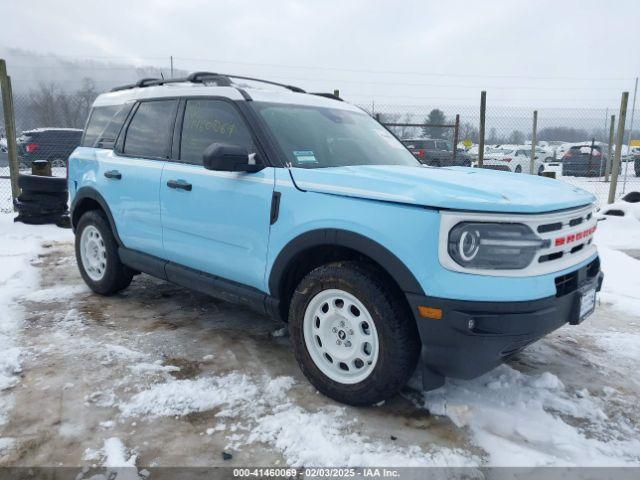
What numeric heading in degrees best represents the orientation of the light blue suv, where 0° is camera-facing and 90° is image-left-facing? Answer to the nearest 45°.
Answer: approximately 315°

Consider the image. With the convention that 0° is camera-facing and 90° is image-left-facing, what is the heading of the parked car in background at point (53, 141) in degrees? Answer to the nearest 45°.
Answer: approximately 225°

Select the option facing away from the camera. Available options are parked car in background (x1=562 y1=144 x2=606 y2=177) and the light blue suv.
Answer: the parked car in background

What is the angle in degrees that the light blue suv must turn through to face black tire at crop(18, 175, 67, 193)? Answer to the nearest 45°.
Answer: approximately 180°

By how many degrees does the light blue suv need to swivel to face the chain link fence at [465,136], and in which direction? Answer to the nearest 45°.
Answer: approximately 135° to its left

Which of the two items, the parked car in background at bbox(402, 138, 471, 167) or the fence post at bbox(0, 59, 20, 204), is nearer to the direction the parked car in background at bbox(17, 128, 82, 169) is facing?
the parked car in background

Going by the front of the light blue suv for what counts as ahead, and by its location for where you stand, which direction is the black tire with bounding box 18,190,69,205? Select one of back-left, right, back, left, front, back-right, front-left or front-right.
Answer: back

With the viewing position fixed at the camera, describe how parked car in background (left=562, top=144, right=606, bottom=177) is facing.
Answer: facing away from the viewer
